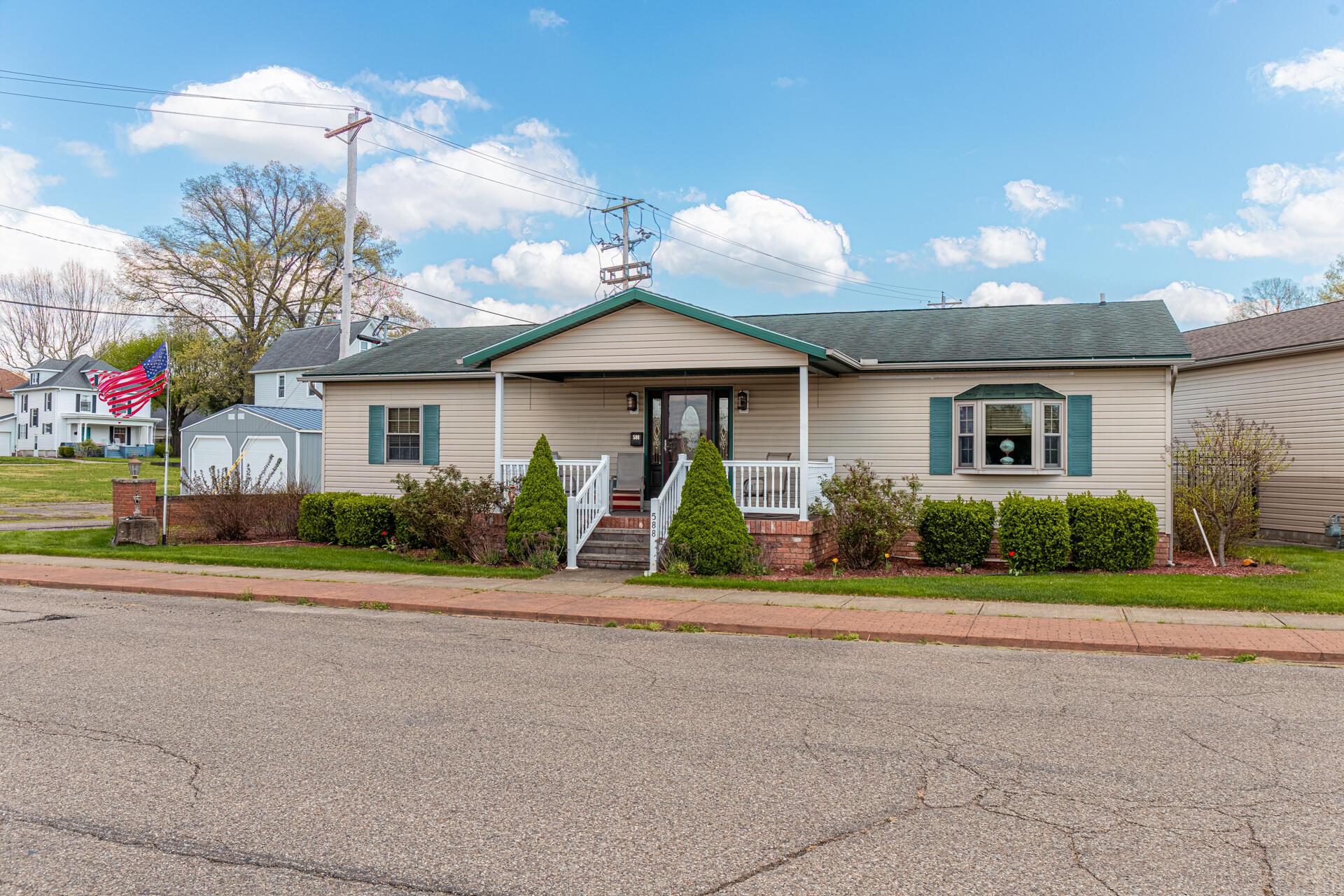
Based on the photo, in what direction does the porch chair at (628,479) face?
toward the camera

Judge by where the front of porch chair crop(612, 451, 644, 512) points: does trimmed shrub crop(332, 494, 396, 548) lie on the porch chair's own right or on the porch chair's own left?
on the porch chair's own right

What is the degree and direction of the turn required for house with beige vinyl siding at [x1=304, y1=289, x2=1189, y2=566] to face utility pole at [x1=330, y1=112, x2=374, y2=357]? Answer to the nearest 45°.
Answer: approximately 135° to its right

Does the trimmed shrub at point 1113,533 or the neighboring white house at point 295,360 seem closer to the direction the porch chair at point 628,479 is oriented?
the trimmed shrub

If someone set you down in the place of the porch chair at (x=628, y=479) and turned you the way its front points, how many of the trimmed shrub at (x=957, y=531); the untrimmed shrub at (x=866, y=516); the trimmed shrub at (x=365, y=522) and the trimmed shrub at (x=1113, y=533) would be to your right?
1

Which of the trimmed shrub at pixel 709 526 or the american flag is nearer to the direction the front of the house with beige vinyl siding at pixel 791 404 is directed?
the trimmed shrub

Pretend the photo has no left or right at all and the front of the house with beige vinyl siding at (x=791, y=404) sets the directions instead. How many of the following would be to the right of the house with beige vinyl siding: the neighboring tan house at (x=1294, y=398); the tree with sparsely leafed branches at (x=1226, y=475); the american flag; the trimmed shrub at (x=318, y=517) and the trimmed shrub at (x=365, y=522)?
3

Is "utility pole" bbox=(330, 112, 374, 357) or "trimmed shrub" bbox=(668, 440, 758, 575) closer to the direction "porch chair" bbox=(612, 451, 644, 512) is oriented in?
the trimmed shrub

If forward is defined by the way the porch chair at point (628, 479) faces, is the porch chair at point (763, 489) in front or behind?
in front

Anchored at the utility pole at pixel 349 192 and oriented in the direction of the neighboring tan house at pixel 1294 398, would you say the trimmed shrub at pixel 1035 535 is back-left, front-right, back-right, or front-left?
front-right

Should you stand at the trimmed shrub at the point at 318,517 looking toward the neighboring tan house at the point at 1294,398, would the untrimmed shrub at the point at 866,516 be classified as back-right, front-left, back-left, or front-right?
front-right

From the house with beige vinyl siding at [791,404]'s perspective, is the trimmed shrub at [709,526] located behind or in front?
in front

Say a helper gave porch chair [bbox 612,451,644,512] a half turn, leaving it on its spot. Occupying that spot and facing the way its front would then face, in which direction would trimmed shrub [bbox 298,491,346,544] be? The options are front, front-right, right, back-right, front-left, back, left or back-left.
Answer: left

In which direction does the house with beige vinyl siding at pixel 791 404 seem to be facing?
toward the camera

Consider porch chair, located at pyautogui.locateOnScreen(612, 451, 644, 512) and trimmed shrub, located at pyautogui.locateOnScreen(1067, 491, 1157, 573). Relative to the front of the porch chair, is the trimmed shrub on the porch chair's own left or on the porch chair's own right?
on the porch chair's own left
